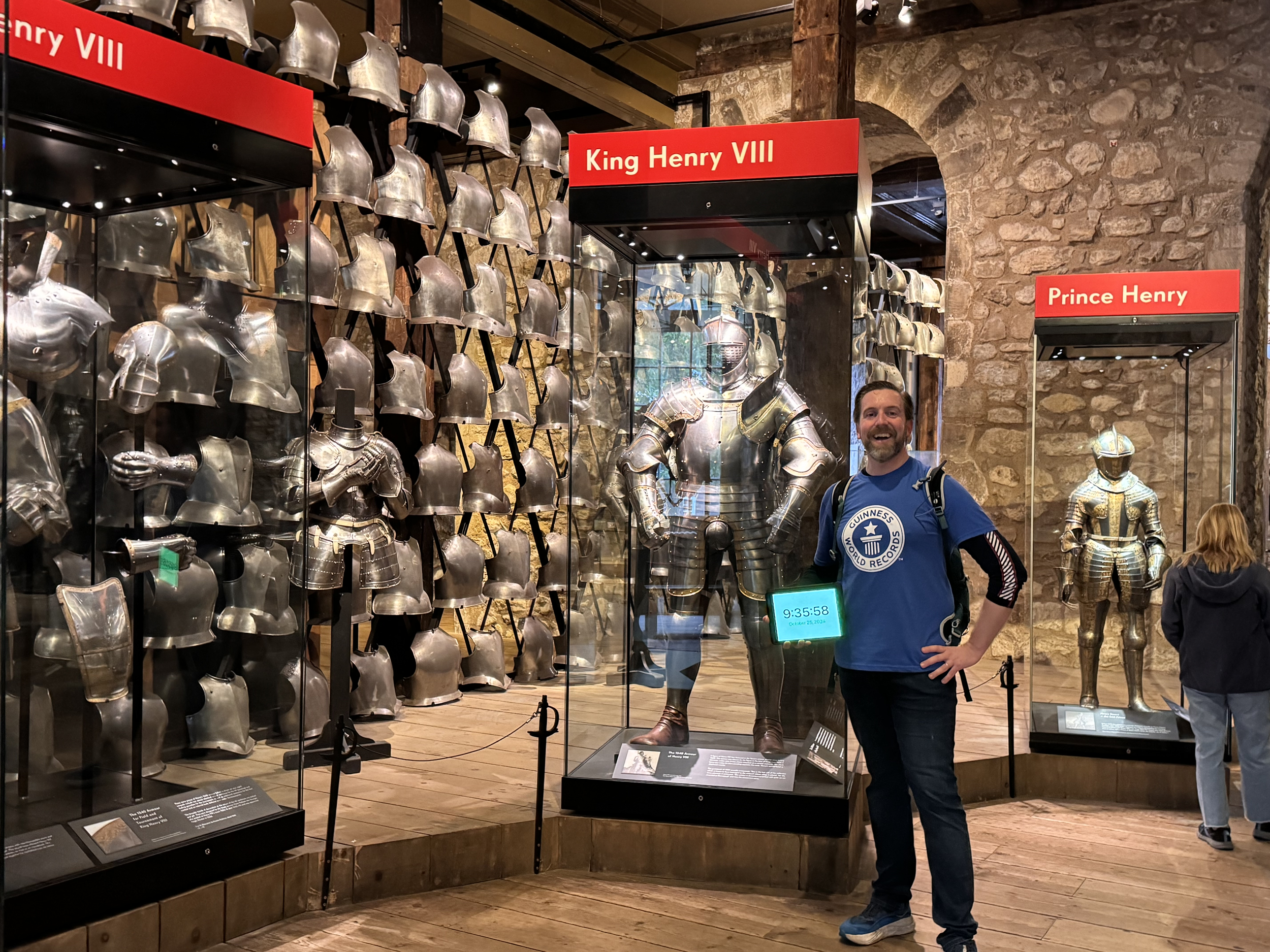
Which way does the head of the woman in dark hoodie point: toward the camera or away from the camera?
away from the camera

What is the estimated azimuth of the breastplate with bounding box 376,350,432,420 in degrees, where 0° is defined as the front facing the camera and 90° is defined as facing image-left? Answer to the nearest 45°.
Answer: approximately 315°

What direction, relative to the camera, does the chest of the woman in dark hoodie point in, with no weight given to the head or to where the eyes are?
away from the camera

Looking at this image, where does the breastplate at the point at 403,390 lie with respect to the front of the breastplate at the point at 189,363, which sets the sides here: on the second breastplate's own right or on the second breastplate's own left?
on the second breastplate's own left

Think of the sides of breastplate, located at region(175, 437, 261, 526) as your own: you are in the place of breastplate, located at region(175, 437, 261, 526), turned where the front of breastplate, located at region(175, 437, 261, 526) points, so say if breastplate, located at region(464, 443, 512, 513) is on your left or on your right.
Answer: on your left

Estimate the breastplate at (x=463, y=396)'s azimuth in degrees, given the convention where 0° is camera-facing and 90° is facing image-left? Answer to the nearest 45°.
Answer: approximately 315°

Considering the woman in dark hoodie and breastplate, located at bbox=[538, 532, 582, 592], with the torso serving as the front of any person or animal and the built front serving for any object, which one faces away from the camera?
the woman in dark hoodie

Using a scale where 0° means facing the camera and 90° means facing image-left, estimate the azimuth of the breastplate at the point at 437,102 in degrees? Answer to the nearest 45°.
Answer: approximately 315°

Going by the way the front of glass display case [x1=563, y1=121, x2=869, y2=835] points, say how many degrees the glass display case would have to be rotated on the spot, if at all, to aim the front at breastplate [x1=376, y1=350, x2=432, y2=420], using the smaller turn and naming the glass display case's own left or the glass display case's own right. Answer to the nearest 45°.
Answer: approximately 135° to the glass display case's own right

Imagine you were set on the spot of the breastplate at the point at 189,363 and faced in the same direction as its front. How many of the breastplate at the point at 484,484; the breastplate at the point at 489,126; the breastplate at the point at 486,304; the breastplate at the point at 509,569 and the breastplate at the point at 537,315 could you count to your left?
5

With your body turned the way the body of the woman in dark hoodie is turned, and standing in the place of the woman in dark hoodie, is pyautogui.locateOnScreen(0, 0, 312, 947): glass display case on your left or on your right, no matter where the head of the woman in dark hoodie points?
on your left

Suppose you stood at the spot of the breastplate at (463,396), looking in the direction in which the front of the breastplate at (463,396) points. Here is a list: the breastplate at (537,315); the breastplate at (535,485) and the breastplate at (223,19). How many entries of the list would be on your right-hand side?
1
